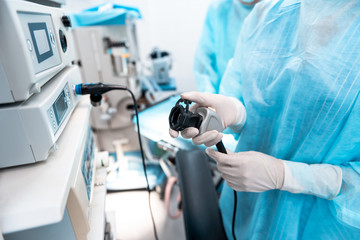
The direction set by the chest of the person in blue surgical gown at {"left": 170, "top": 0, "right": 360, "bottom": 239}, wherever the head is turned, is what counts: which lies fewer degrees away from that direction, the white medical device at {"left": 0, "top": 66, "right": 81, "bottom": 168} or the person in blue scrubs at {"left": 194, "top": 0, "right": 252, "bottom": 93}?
the white medical device

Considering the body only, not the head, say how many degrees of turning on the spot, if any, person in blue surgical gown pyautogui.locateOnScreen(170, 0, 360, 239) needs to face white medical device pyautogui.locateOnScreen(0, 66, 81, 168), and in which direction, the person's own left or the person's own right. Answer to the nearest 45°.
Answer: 0° — they already face it

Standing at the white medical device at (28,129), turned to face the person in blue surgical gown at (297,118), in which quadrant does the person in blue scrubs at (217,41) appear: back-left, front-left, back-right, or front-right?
front-left

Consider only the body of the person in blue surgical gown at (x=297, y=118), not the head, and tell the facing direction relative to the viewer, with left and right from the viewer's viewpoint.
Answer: facing the viewer and to the left of the viewer

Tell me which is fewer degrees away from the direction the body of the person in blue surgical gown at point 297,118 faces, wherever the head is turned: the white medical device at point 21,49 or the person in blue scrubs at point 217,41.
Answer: the white medical device

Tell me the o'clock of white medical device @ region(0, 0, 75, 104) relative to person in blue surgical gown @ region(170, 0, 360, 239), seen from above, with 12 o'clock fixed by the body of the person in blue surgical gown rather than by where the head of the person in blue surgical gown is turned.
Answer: The white medical device is roughly at 12 o'clock from the person in blue surgical gown.

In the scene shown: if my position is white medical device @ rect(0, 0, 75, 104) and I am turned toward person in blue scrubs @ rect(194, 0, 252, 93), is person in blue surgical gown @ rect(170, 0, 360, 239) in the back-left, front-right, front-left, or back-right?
front-right

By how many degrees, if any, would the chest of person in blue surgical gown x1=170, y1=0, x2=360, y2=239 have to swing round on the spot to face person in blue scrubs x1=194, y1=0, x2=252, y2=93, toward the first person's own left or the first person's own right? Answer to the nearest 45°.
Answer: approximately 90° to the first person's own right
